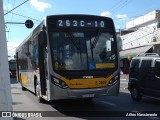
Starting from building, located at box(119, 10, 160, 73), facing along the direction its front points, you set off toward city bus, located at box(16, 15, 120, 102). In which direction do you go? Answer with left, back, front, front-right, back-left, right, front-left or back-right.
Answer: front-left

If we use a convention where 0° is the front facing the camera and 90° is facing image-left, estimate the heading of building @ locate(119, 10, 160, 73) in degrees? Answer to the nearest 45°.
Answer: approximately 45°

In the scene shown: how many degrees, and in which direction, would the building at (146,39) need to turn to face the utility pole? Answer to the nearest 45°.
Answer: approximately 45° to its left
